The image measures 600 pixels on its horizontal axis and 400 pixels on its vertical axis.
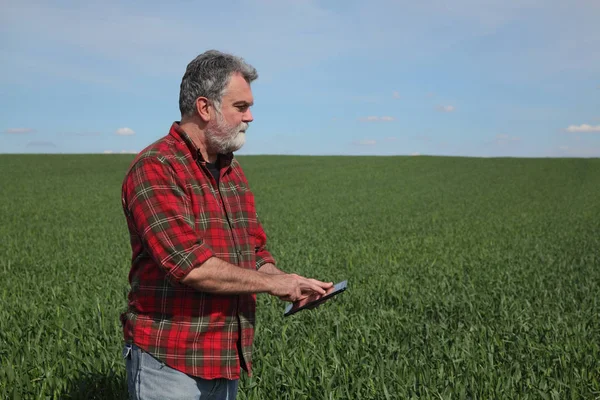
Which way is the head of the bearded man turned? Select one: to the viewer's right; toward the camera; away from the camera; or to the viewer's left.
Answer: to the viewer's right

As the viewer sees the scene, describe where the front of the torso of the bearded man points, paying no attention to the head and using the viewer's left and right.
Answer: facing the viewer and to the right of the viewer
